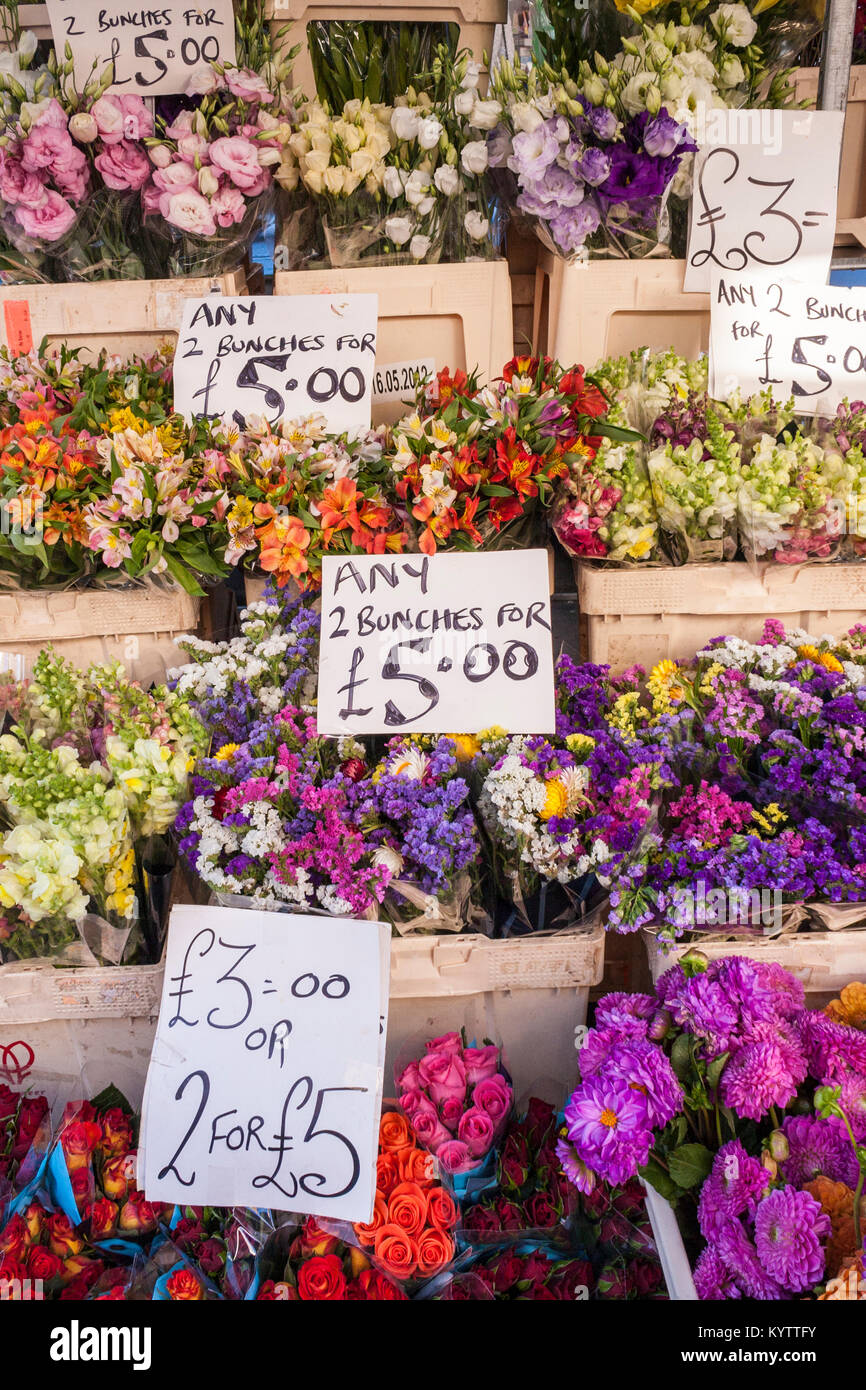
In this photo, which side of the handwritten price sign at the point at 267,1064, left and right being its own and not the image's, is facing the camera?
front

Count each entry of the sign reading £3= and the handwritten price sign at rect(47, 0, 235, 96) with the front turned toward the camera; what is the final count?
2

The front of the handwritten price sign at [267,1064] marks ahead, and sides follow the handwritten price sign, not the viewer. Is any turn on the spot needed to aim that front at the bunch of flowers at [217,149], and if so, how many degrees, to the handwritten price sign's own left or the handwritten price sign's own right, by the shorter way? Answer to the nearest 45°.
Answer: approximately 180°

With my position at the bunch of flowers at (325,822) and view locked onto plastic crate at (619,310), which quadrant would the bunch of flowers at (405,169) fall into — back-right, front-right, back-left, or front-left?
front-left

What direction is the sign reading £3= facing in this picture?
toward the camera

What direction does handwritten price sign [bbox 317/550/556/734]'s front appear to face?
toward the camera
